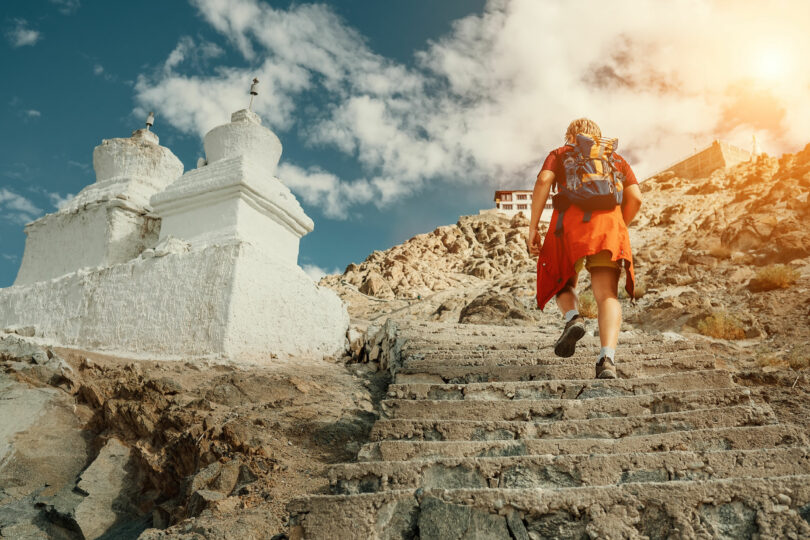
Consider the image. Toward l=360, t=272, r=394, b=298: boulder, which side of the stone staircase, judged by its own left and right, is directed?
back

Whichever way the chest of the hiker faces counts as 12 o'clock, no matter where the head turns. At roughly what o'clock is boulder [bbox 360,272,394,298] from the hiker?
The boulder is roughly at 11 o'clock from the hiker.

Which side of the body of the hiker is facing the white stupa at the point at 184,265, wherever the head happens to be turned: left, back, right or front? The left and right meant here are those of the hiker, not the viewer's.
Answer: left

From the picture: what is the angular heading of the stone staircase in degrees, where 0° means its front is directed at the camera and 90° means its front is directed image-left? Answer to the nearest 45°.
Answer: approximately 0°

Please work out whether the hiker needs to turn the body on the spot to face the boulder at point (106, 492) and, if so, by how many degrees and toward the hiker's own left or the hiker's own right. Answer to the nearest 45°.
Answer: approximately 90° to the hiker's own left

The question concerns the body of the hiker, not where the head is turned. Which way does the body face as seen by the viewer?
away from the camera
